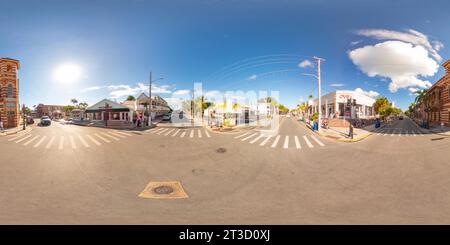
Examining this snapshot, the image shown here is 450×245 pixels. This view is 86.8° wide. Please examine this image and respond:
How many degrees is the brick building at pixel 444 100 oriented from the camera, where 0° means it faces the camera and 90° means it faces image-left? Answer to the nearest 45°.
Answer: approximately 45°
